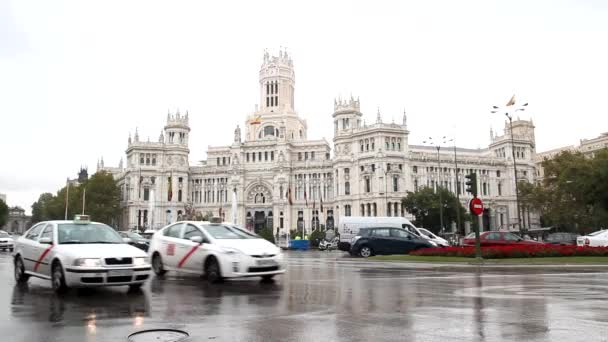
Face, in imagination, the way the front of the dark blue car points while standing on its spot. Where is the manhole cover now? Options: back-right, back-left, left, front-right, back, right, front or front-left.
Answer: right

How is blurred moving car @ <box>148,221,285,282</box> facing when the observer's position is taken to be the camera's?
facing the viewer and to the right of the viewer

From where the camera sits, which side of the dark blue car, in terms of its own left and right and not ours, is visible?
right

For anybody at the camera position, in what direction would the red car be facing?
facing to the right of the viewer

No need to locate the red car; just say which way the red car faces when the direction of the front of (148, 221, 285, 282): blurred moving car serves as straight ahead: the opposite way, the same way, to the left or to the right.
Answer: the same way

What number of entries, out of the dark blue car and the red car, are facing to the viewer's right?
2

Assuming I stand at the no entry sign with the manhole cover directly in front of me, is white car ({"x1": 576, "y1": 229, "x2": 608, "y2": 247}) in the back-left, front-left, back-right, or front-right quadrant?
back-left

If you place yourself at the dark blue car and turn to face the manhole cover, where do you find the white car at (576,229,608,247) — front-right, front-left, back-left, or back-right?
back-left

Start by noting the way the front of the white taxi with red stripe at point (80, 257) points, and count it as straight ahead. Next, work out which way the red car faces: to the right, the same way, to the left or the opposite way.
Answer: the same way

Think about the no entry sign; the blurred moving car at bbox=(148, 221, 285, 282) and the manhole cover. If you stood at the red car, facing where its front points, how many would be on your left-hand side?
0

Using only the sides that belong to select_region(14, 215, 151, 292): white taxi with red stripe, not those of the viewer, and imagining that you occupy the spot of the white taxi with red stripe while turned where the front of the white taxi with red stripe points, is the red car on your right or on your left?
on your left

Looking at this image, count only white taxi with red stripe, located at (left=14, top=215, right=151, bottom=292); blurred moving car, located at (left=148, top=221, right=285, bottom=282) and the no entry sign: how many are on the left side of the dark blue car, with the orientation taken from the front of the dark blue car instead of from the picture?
0

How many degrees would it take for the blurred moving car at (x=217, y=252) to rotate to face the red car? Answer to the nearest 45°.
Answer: approximately 90° to its left
